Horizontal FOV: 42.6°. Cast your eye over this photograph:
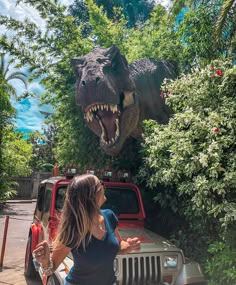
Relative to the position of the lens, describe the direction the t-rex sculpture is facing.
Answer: facing the viewer and to the left of the viewer

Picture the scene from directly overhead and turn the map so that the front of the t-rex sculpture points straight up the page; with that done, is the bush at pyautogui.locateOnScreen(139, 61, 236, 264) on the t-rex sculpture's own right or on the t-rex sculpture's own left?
on the t-rex sculpture's own left

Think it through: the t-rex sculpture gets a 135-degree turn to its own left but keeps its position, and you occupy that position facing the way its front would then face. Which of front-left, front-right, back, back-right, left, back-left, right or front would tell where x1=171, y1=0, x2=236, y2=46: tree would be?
front

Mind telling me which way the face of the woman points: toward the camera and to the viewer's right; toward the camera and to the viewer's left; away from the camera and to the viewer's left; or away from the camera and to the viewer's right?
away from the camera and to the viewer's right

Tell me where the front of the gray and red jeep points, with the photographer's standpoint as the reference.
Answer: facing the viewer and to the right of the viewer

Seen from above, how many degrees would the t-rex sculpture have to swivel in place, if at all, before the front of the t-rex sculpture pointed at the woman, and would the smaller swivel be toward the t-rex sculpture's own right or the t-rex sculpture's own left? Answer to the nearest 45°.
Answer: approximately 45° to the t-rex sculpture's own left

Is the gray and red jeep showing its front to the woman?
no
